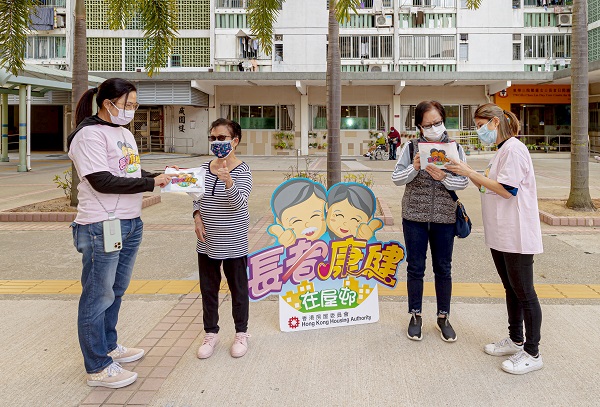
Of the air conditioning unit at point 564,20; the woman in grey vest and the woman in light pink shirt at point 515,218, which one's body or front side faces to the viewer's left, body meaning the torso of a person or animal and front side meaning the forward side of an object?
the woman in light pink shirt

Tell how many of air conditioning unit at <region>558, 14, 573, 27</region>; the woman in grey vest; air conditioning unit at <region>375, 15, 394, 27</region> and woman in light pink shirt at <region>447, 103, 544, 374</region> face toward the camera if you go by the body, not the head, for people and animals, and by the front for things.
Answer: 3

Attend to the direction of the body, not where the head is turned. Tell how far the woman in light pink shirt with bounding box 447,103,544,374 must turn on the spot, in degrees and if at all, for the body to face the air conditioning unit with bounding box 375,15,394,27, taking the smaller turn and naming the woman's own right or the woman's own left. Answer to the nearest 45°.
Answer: approximately 90° to the woman's own right

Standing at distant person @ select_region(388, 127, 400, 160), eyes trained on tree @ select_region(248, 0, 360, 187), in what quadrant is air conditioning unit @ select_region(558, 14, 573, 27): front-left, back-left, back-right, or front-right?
back-left

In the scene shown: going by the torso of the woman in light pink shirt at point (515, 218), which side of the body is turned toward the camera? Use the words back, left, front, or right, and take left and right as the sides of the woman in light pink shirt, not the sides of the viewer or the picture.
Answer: left

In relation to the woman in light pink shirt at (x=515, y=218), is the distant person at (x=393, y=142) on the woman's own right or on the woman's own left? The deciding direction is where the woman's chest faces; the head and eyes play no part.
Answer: on the woman's own right

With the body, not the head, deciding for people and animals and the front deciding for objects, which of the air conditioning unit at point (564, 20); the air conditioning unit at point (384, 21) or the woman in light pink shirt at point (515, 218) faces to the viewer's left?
the woman in light pink shirt

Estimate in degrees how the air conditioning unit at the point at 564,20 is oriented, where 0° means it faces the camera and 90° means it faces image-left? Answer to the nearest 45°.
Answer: approximately 0°

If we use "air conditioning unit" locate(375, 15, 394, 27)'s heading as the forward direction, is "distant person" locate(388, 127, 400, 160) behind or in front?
in front

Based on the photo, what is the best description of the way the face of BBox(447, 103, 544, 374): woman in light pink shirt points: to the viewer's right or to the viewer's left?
to the viewer's left

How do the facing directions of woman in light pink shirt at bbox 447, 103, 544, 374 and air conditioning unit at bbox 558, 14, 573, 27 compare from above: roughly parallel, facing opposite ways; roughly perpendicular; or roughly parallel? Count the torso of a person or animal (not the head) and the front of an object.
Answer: roughly perpendicular

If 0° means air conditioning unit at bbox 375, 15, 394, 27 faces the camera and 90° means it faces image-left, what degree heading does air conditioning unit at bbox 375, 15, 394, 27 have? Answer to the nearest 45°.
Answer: approximately 0°
